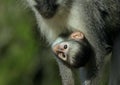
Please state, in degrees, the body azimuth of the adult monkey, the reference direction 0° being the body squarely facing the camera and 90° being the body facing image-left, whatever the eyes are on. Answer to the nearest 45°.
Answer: approximately 45°
